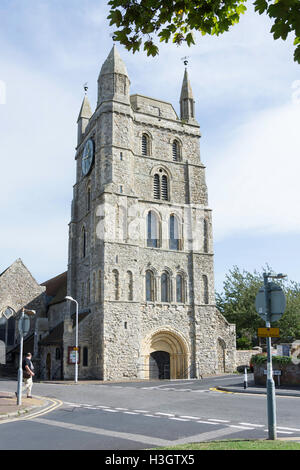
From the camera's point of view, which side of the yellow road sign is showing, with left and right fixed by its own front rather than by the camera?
front

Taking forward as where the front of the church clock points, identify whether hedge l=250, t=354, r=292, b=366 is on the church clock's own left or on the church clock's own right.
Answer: on the church clock's own left

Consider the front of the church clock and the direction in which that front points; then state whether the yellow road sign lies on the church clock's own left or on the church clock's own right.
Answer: on the church clock's own left

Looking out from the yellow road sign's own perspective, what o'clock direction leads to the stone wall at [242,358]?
The stone wall is roughly at 6 o'clock from the yellow road sign.

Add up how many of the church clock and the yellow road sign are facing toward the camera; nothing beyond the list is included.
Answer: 1

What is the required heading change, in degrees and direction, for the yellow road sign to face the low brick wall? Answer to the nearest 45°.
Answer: approximately 180°

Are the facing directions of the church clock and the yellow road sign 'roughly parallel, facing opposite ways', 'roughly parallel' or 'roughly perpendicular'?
roughly perpendicular

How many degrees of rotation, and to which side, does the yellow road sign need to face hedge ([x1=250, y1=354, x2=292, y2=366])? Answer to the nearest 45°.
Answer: approximately 180°

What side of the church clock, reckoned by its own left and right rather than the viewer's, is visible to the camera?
left
